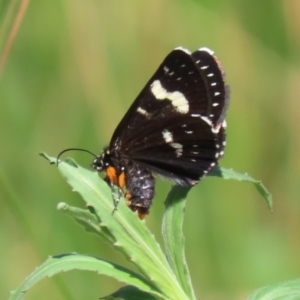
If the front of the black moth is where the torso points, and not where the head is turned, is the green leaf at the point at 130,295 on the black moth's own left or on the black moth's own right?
on the black moth's own left

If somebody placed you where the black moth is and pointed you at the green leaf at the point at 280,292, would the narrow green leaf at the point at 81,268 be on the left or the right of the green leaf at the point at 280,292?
right

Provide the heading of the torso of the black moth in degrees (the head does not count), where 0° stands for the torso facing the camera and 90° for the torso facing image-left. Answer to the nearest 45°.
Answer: approximately 90°

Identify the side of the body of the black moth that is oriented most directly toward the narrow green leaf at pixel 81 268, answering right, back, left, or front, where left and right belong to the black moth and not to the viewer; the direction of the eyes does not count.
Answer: front

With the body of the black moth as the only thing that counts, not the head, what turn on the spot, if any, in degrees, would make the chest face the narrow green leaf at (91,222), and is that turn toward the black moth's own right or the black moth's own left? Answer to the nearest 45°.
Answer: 0° — it already faces it

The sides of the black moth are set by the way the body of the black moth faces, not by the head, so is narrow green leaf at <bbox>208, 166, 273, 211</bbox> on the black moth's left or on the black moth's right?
on the black moth's right
